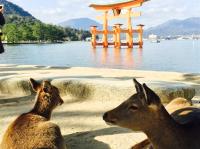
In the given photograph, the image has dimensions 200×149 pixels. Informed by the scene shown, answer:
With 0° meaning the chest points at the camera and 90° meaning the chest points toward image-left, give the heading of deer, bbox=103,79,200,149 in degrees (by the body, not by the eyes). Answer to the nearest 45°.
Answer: approximately 90°

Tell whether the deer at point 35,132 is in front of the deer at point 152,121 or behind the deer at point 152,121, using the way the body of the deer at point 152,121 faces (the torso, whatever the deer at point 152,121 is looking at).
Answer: in front
